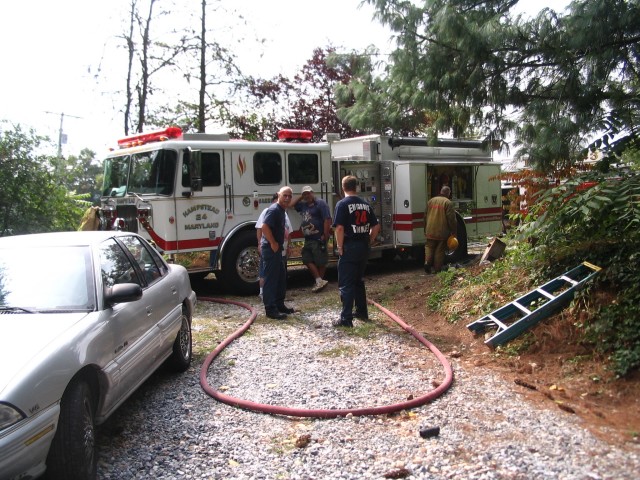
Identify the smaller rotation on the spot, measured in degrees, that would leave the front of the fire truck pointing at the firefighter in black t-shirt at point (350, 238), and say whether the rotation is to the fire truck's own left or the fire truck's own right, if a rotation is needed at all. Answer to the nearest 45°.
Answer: approximately 90° to the fire truck's own left

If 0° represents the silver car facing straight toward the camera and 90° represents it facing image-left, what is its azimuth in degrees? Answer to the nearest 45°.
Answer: approximately 45°

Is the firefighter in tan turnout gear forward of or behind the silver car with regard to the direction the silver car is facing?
behind

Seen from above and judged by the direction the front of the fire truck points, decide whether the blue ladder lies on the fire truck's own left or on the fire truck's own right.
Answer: on the fire truck's own left

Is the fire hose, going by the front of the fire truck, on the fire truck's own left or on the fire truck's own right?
on the fire truck's own left

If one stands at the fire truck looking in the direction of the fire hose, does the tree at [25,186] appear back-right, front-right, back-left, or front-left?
back-right

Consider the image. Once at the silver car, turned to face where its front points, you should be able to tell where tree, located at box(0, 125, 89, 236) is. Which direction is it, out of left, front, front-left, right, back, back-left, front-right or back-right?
back-right

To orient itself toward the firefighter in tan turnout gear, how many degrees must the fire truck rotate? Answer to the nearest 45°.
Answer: approximately 135° to its left

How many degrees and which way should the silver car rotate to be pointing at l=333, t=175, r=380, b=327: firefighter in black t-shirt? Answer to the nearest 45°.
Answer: approximately 180°
